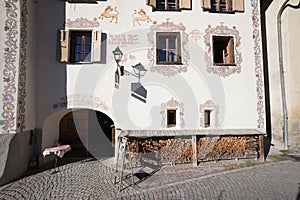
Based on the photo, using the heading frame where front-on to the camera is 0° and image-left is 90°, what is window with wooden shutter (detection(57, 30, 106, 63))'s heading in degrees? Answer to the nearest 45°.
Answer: approximately 0°

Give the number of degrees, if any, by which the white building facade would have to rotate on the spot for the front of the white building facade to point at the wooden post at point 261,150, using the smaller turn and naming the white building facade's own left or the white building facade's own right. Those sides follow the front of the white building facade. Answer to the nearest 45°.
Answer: approximately 90° to the white building facade's own left

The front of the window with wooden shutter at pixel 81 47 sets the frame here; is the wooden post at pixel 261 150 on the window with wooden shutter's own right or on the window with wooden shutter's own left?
on the window with wooden shutter's own left

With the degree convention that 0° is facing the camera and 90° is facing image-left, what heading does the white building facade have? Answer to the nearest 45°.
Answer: approximately 0°
